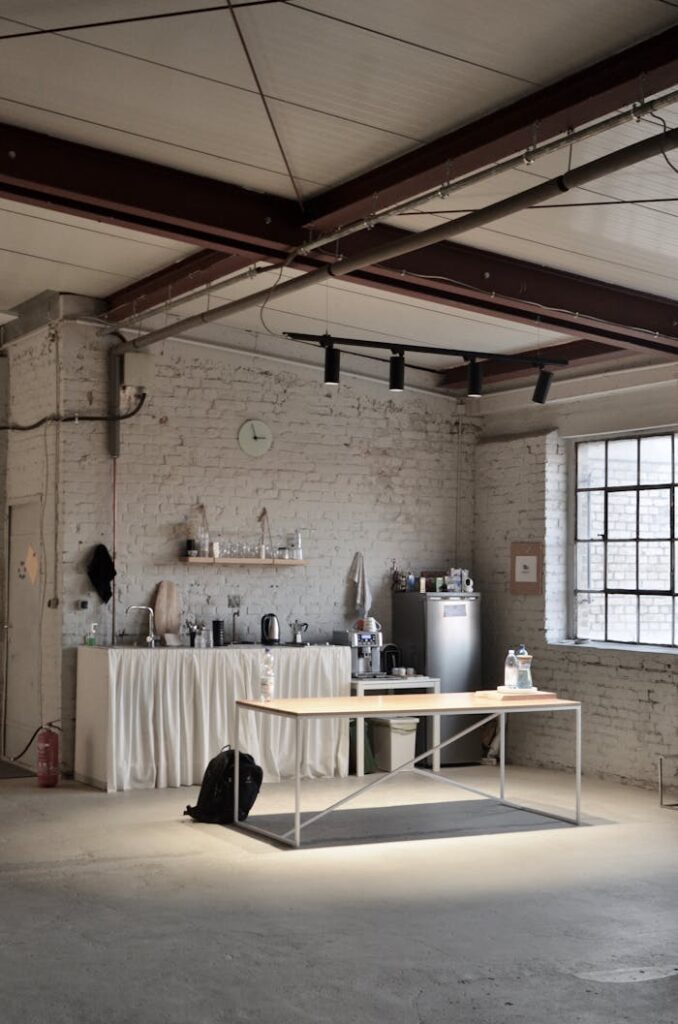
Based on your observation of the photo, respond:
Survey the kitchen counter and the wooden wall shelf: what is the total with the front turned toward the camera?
2

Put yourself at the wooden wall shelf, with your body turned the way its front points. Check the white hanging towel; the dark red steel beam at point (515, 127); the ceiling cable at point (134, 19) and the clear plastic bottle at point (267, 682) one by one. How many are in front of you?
3

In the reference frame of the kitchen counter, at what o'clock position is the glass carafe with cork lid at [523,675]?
The glass carafe with cork lid is roughly at 10 o'clock from the kitchen counter.

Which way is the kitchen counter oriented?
toward the camera

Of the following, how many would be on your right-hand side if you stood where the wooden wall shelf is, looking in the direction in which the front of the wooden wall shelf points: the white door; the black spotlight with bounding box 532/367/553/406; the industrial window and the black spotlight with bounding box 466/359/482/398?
1

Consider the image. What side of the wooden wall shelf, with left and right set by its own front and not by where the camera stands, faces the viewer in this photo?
front

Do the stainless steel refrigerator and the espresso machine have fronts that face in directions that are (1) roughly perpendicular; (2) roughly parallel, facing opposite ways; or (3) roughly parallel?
roughly parallel

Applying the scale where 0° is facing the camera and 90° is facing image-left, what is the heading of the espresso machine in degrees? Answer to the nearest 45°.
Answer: approximately 315°

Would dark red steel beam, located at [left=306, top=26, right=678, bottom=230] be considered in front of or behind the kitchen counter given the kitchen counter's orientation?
in front

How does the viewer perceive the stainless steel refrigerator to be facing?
facing the viewer and to the right of the viewer

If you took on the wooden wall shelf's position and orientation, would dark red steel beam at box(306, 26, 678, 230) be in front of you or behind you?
in front
